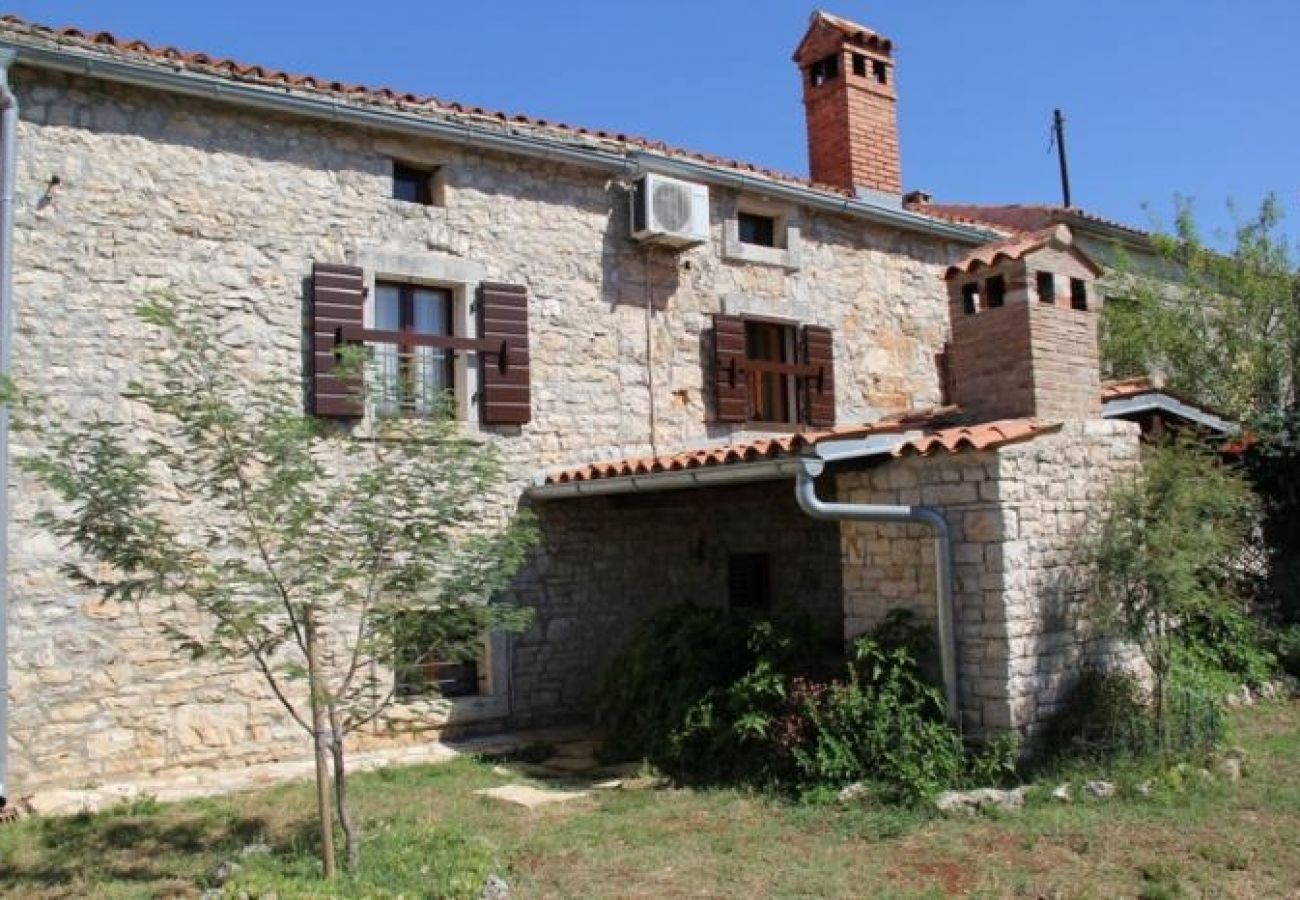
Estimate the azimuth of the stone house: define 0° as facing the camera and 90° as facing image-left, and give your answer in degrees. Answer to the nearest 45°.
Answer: approximately 315°

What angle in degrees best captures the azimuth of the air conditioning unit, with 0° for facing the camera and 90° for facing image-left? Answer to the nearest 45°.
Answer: approximately 315°

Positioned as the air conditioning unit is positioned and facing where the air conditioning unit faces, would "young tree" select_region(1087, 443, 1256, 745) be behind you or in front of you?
in front

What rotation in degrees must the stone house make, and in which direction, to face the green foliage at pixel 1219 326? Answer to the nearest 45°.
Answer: approximately 90° to its left

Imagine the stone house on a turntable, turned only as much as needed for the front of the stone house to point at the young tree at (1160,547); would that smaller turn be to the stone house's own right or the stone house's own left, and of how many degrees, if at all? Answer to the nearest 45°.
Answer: approximately 45° to the stone house's own left

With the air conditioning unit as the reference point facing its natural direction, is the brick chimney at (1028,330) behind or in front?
in front
